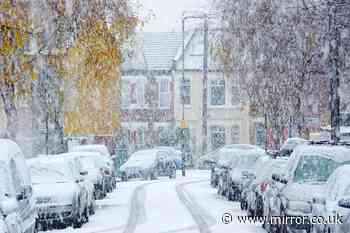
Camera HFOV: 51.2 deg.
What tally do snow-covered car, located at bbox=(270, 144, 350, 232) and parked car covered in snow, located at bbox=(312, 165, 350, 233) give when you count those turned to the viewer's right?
0

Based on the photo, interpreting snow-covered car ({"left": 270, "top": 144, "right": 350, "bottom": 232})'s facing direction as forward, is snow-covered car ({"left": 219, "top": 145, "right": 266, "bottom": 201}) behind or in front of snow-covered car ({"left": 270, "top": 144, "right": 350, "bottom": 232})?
behind

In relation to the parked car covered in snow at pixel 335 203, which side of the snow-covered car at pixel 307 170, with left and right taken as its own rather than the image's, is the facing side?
front

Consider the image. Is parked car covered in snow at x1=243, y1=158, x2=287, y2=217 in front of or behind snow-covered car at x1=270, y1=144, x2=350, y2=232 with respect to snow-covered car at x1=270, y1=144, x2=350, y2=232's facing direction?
behind

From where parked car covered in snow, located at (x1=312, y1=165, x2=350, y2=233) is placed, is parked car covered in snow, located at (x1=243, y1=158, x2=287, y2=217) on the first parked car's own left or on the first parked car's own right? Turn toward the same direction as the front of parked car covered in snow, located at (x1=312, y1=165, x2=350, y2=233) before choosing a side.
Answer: on the first parked car's own right

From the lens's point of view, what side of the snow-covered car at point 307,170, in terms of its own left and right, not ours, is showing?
front

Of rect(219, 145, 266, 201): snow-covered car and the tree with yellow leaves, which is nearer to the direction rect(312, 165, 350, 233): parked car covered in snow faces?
the tree with yellow leaves

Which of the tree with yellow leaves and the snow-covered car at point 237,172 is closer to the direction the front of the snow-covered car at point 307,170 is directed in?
the tree with yellow leaves
